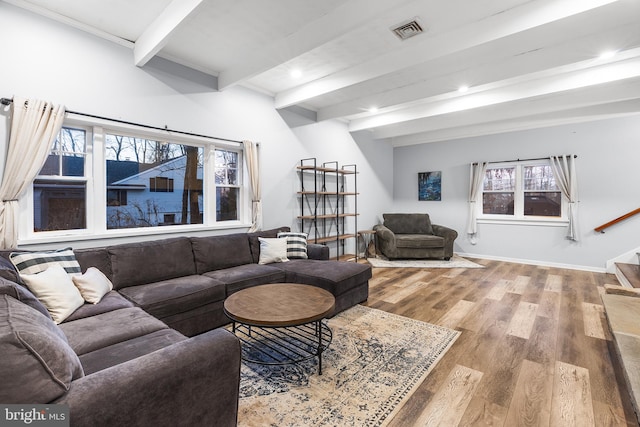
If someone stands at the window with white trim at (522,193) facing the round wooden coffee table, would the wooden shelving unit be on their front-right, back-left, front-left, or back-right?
front-right

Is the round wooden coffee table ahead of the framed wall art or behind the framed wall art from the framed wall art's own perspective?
ahead

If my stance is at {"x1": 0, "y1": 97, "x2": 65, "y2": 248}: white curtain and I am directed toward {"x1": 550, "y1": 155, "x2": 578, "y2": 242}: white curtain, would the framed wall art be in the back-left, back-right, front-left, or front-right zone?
front-left

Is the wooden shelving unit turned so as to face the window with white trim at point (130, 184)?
no

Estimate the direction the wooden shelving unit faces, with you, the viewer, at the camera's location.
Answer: facing the viewer and to the right of the viewer

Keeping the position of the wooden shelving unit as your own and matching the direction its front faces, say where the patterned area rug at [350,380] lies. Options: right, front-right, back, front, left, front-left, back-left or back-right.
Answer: front-right

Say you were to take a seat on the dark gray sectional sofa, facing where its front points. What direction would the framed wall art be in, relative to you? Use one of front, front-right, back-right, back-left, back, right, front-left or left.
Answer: left

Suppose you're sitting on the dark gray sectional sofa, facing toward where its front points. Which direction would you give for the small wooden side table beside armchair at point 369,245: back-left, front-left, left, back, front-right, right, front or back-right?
left

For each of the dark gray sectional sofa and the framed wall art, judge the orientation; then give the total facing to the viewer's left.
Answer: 0

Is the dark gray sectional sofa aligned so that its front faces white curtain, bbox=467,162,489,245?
no

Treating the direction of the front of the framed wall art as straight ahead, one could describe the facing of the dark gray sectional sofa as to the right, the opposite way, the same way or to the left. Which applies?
to the left

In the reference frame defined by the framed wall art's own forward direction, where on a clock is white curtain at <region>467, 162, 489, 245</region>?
The white curtain is roughly at 10 o'clock from the framed wall art.

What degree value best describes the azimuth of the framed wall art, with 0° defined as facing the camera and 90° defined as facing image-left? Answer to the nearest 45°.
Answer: approximately 0°

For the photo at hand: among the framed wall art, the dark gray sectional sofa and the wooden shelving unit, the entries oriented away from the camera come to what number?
0

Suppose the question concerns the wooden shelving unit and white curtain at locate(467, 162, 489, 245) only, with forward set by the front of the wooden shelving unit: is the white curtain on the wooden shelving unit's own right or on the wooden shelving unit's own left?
on the wooden shelving unit's own left

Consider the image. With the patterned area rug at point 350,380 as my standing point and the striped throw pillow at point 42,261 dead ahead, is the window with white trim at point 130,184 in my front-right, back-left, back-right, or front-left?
front-right

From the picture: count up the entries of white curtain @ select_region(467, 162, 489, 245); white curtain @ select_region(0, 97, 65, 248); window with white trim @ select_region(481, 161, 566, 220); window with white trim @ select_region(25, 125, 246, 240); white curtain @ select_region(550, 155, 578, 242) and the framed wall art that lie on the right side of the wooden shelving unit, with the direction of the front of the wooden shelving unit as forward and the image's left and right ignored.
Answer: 2

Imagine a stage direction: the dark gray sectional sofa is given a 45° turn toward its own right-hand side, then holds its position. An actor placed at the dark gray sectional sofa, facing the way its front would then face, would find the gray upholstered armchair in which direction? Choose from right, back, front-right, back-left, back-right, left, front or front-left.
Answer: back-left
